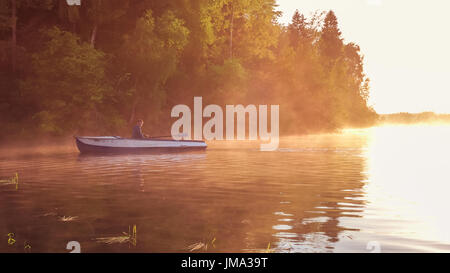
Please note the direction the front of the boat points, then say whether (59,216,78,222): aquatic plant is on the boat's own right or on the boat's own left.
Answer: on the boat's own left

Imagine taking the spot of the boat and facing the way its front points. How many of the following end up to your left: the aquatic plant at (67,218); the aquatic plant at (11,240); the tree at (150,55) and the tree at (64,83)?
2

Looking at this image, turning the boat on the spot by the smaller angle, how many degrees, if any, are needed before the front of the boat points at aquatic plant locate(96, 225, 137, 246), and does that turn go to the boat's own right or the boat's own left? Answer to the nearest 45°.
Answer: approximately 90° to the boat's own left

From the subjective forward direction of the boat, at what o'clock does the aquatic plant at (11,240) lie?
The aquatic plant is roughly at 9 o'clock from the boat.

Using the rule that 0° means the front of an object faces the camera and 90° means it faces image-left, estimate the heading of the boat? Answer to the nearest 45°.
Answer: approximately 90°

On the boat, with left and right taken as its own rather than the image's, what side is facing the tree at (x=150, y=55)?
right

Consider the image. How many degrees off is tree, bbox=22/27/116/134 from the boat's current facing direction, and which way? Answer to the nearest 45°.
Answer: approximately 45° to its right
